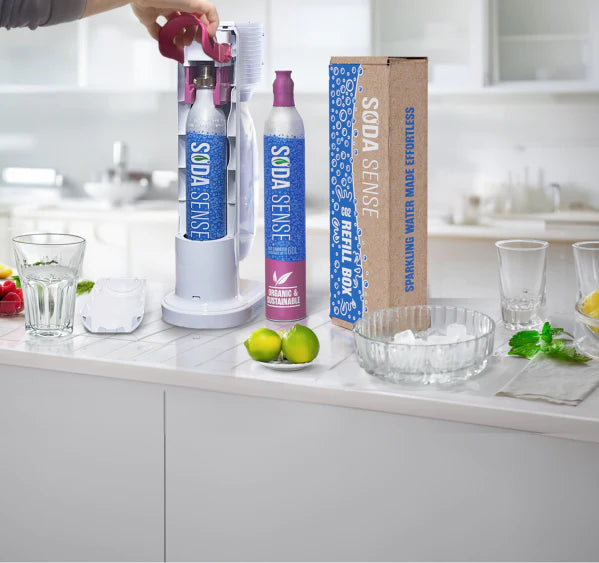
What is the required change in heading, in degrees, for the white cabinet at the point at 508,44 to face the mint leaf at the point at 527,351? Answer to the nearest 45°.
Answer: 0° — it already faces it

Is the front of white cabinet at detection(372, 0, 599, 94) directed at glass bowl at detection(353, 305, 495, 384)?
yes

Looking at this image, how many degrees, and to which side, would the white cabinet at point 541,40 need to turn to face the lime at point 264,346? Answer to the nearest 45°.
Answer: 0° — it already faces it
